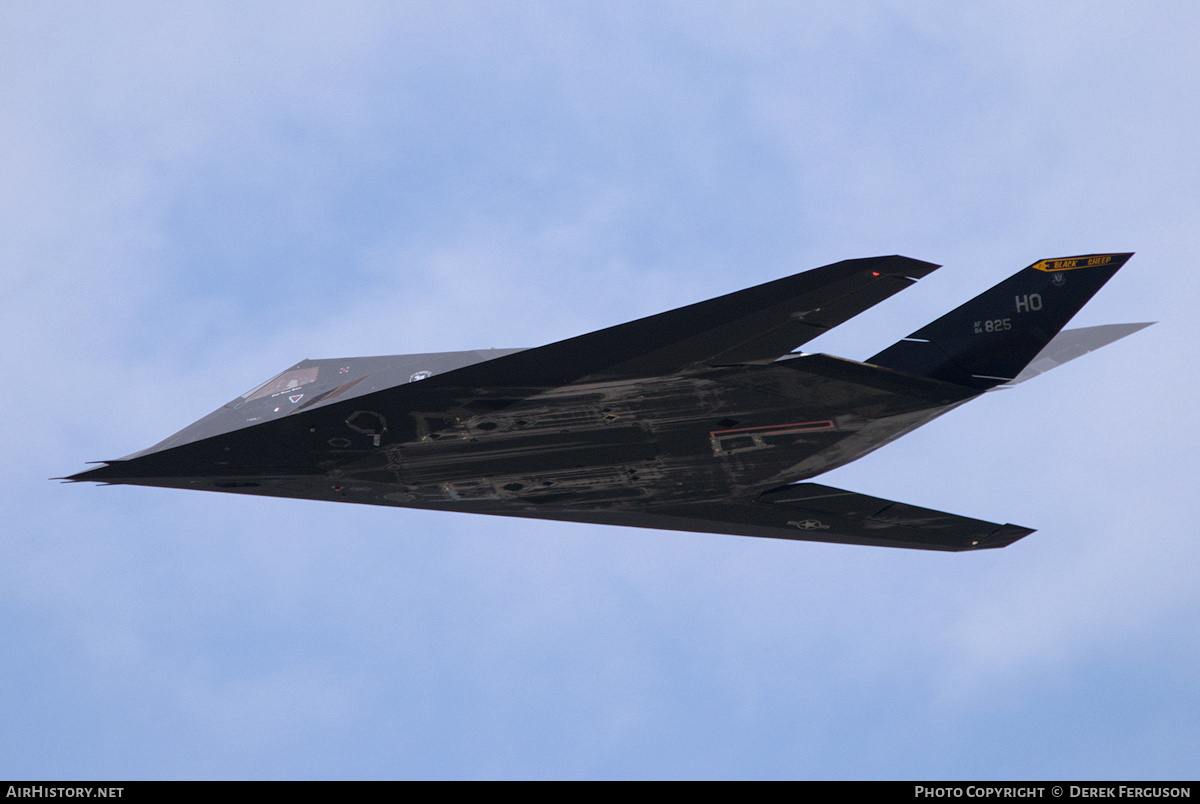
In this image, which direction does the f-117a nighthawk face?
to the viewer's left
